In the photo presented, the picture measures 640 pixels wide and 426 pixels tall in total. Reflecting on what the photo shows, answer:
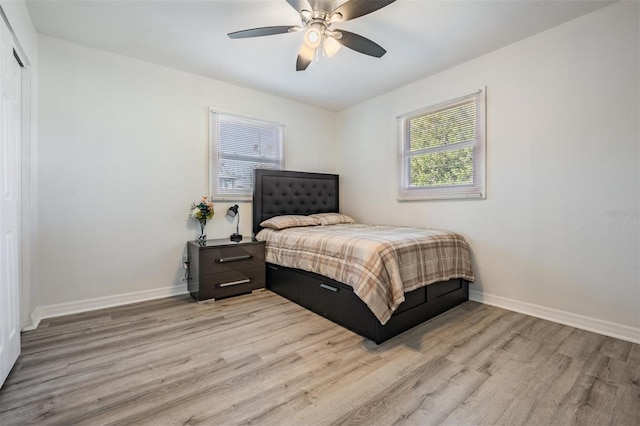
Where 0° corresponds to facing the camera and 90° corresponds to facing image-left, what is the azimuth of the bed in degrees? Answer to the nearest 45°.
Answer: approximately 315°

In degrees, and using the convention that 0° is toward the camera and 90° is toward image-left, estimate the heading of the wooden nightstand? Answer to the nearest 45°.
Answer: approximately 315°

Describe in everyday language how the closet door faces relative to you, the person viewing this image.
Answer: facing to the right of the viewer

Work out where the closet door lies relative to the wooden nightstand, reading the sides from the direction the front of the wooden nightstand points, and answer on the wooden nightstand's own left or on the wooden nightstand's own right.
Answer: on the wooden nightstand's own right

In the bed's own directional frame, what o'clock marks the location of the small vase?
The small vase is roughly at 5 o'clock from the bed.

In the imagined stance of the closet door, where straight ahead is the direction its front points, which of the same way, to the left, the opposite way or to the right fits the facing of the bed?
to the right
